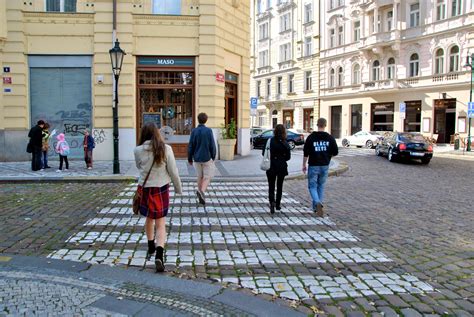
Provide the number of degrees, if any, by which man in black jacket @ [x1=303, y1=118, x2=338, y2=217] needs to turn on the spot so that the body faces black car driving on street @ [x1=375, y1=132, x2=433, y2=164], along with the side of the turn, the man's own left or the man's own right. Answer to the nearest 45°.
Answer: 0° — they already face it

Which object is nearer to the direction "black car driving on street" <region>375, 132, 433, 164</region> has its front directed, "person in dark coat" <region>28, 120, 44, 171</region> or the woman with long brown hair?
the person in dark coat

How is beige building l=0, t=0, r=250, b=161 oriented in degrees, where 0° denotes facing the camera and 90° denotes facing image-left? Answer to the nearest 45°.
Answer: approximately 0°

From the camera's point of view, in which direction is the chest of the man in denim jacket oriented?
away from the camera

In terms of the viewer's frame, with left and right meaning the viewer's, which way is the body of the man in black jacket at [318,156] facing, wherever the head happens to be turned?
facing away from the viewer

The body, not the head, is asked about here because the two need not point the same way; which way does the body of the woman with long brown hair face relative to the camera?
away from the camera

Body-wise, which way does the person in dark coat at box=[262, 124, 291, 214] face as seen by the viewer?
away from the camera
